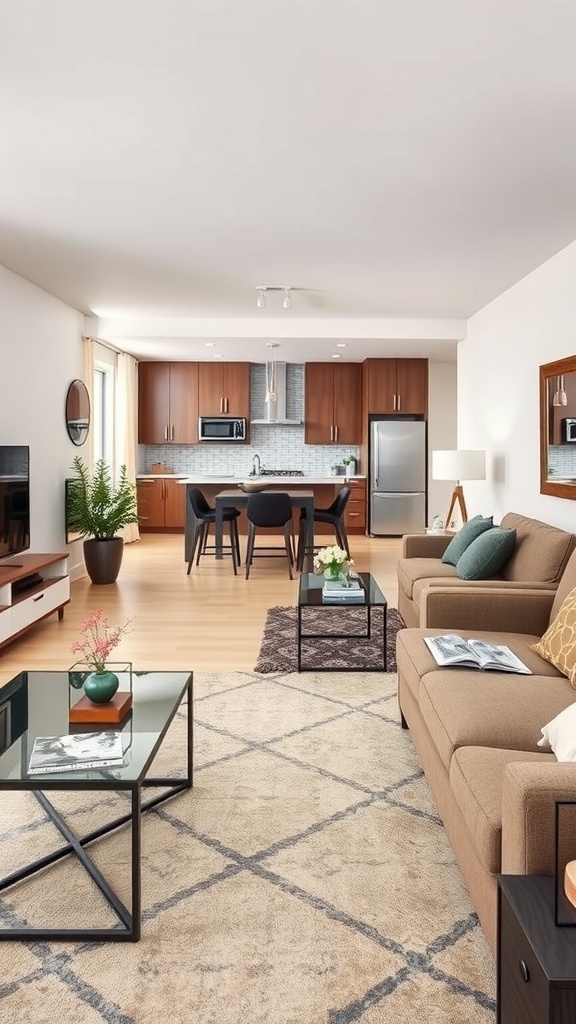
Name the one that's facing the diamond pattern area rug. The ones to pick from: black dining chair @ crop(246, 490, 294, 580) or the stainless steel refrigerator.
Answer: the stainless steel refrigerator

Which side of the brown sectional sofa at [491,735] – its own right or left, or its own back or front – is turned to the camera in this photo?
left

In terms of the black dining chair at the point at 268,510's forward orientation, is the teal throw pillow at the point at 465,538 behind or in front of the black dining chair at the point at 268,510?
behind

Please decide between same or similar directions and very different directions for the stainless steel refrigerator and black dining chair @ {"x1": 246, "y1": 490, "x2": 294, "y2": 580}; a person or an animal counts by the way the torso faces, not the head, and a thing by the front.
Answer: very different directions

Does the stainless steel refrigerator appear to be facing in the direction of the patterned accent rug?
yes

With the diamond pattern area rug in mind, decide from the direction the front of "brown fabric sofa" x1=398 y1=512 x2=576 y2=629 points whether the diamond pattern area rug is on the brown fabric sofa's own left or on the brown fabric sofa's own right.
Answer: on the brown fabric sofa's own left

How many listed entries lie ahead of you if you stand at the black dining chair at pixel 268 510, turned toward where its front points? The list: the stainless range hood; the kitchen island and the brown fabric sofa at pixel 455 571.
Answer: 2
